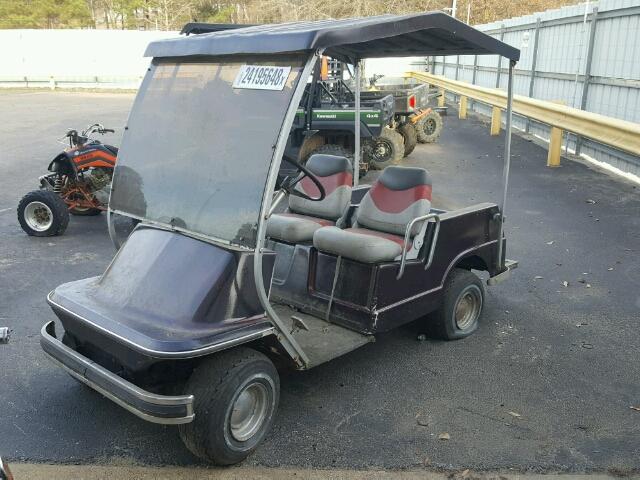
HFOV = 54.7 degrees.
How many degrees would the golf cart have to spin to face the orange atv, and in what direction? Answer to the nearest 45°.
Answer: approximately 90° to its right

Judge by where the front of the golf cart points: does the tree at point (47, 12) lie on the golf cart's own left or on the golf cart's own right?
on the golf cart's own right

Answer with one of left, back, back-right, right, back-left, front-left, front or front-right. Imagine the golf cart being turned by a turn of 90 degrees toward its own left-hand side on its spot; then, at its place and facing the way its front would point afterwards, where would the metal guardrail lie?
left

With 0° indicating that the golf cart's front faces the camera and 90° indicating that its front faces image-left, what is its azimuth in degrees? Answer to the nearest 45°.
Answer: approximately 45°

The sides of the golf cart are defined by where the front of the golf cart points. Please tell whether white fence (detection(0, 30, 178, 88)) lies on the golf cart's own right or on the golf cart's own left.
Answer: on the golf cart's own right
